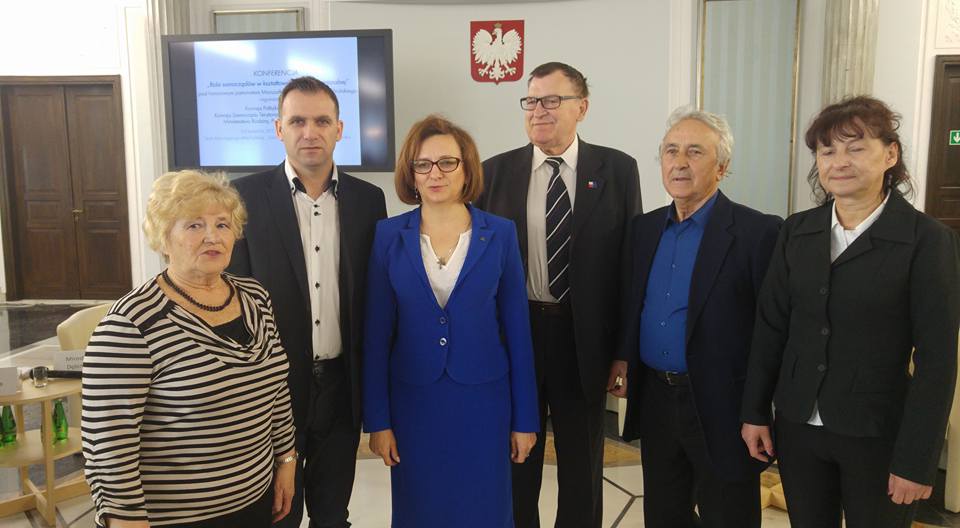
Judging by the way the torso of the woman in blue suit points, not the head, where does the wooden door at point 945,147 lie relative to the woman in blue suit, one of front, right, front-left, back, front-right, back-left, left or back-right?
back-left

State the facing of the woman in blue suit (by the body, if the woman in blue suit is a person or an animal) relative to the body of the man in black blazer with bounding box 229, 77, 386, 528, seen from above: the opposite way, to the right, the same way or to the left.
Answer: the same way

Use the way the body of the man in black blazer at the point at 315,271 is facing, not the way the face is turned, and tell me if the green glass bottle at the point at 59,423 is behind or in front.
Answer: behind

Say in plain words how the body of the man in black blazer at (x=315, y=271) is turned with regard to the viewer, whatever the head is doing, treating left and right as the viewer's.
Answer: facing the viewer

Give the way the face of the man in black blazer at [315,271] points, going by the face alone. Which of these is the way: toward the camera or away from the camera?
toward the camera

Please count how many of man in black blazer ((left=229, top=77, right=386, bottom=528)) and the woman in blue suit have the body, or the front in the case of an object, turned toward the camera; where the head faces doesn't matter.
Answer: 2

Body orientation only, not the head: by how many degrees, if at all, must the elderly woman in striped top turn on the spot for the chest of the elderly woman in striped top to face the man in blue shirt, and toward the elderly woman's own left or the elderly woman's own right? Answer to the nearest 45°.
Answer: approximately 45° to the elderly woman's own left

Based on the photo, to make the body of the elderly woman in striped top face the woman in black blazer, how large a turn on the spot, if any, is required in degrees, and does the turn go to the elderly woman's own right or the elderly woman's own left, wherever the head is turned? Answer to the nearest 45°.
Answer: approximately 45° to the elderly woman's own left

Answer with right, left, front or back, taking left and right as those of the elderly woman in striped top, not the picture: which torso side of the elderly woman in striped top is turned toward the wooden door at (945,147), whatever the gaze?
left

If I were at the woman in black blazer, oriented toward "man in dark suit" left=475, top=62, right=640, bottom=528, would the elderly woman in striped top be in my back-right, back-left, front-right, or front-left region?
front-left

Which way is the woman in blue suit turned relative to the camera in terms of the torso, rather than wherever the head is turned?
toward the camera

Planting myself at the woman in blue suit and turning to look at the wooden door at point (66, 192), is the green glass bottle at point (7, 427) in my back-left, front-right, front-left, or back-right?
front-left

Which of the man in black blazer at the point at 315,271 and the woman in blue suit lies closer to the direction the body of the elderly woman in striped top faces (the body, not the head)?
the woman in blue suit

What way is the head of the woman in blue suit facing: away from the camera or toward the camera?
toward the camera

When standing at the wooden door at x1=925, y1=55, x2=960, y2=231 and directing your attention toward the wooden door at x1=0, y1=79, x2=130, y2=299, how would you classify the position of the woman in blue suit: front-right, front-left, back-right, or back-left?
front-left

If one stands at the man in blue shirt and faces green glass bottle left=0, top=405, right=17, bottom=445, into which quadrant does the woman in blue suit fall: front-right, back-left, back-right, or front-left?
front-left

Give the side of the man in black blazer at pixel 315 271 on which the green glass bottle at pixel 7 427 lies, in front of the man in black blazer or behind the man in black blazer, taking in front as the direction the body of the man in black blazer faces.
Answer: behind
